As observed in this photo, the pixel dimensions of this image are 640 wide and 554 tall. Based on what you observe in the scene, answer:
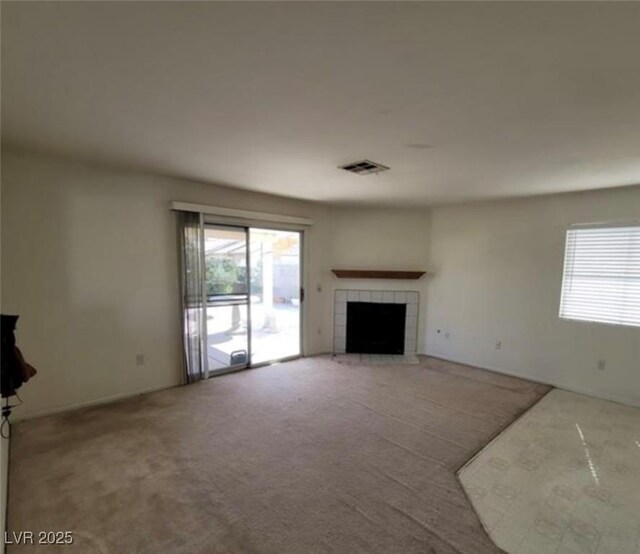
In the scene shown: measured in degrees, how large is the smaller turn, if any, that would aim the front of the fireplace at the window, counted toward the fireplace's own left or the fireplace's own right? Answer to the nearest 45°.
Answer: approximately 90° to the fireplace's own left

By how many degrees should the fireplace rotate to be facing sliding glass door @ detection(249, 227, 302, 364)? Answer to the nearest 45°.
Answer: approximately 45° to its right

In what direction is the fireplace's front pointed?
toward the camera

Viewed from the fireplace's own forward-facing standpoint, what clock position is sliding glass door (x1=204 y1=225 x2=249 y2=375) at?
The sliding glass door is roughly at 2 o'clock from the fireplace.
